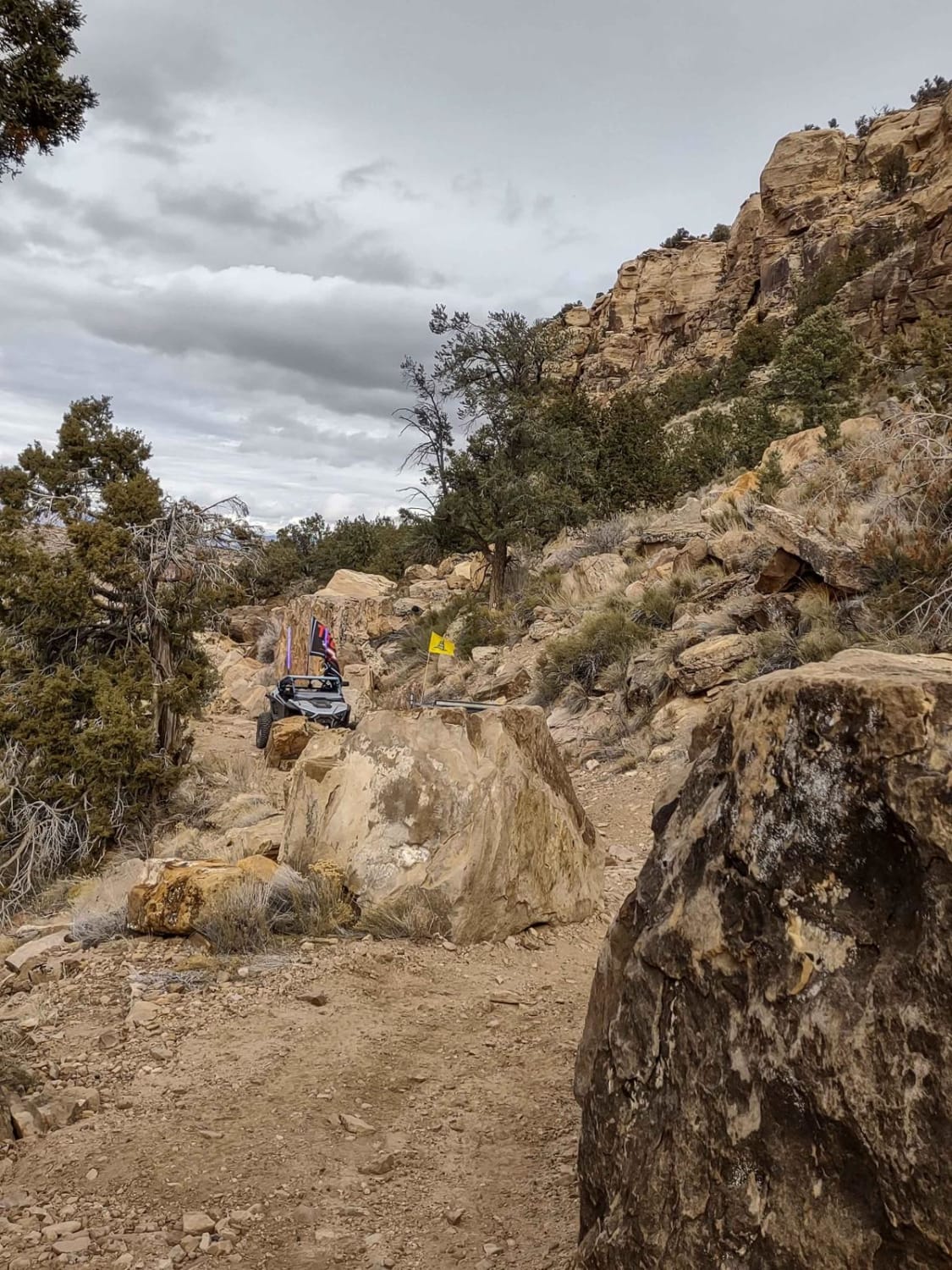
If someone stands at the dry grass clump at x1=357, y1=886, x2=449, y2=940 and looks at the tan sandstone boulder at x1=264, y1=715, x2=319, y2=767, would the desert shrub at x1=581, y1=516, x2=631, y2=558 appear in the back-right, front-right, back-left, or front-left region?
front-right

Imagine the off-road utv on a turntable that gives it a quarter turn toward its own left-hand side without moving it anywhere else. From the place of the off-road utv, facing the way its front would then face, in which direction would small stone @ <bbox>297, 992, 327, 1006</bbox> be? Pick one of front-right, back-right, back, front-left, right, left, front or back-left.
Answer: back-right

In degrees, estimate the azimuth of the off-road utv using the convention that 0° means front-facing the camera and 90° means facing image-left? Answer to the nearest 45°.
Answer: approximately 315°

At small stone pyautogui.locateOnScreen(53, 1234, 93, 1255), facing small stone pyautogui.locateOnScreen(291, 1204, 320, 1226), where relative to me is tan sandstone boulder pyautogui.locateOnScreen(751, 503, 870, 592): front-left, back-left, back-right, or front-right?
front-left

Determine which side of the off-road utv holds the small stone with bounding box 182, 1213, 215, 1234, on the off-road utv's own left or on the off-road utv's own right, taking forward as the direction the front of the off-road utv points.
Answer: on the off-road utv's own right

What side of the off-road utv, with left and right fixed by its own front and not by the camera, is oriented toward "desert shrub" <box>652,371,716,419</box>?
left

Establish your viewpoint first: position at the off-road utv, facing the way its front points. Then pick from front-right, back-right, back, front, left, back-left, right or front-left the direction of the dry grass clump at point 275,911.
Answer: front-right

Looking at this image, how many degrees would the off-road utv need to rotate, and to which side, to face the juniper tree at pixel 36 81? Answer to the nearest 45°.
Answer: approximately 45° to its right

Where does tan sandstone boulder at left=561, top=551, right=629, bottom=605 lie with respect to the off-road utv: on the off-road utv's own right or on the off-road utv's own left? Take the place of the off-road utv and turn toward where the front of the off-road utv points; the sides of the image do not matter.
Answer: on the off-road utv's own left

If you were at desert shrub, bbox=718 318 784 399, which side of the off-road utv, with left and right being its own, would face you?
left

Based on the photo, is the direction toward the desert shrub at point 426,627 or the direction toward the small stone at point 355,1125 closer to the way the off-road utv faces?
the small stone

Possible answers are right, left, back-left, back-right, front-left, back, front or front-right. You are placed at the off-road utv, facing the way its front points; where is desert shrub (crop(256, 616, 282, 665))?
back-left

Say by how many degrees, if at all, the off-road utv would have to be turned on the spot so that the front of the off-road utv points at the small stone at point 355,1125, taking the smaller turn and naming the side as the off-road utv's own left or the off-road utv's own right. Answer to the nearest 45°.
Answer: approximately 45° to the off-road utv's own right

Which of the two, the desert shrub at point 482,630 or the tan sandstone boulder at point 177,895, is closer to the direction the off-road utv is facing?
the tan sandstone boulder

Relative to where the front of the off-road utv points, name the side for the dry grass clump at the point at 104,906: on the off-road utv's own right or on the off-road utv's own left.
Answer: on the off-road utv's own right
